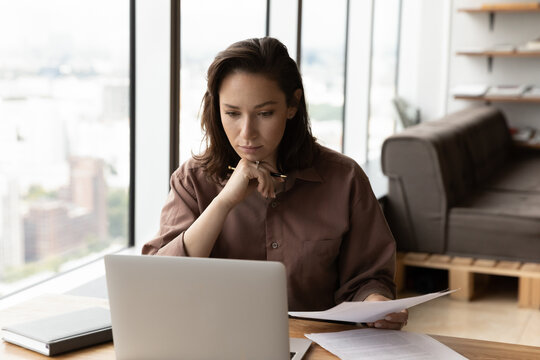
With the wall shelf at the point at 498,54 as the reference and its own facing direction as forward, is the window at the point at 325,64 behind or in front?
in front

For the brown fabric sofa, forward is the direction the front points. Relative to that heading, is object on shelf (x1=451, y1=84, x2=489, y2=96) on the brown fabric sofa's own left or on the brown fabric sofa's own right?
on the brown fabric sofa's own left

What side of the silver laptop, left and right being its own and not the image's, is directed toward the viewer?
back

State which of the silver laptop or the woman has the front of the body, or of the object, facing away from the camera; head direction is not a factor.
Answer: the silver laptop

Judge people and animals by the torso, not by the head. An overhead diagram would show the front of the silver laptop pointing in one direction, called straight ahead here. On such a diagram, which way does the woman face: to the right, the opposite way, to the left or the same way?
the opposite way

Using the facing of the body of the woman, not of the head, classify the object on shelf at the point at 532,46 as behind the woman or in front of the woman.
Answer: behind

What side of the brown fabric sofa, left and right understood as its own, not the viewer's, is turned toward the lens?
right

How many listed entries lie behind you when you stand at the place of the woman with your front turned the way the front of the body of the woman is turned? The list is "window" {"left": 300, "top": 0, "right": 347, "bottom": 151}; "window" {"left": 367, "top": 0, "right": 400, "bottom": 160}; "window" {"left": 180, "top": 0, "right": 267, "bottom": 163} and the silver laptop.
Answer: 3
